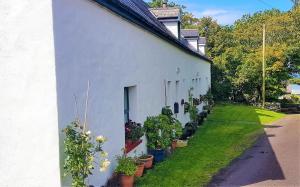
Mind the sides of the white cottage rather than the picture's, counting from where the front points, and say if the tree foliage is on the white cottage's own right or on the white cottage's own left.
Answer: on the white cottage's own left

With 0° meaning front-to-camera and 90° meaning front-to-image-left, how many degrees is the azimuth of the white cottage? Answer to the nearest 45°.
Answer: approximately 315°
